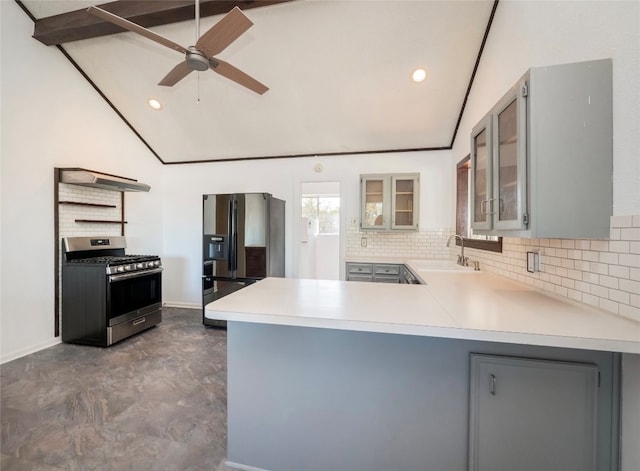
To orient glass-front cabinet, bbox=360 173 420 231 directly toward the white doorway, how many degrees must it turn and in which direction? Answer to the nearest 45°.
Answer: approximately 135° to its right

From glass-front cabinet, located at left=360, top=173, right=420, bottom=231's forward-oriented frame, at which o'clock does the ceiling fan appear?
The ceiling fan is roughly at 1 o'clock from the glass-front cabinet.

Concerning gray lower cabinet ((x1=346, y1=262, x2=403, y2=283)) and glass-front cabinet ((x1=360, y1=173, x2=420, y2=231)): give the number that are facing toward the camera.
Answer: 2

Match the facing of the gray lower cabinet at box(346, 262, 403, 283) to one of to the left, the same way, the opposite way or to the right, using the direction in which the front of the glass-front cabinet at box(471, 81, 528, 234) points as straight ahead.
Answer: to the left

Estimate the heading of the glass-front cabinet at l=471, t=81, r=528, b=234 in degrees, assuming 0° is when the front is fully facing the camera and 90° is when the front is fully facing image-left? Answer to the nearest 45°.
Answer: approximately 45°

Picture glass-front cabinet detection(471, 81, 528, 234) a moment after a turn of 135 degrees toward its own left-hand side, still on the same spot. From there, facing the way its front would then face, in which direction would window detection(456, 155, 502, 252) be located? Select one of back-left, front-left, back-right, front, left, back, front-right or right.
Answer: left

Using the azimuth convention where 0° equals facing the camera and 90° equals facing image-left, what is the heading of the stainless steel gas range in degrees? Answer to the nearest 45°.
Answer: approximately 315°

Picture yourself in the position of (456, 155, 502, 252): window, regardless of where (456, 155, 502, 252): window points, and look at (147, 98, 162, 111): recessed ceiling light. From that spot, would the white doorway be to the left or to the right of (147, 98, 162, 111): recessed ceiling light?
right

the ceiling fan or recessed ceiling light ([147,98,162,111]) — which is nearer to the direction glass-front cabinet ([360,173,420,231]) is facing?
the ceiling fan

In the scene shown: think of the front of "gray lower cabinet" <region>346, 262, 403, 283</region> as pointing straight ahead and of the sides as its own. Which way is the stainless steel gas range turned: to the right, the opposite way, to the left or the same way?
to the left

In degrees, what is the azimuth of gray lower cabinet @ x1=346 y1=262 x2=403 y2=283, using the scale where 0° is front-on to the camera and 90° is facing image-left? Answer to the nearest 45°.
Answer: approximately 0°

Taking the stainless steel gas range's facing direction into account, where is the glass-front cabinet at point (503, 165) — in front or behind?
in front

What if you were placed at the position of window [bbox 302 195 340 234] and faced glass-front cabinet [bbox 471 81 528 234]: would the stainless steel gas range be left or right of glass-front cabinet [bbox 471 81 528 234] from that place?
right

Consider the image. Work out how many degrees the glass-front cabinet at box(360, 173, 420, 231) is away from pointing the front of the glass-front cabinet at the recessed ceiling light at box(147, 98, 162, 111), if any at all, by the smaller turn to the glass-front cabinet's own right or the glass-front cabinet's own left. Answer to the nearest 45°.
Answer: approximately 90° to the glass-front cabinet's own right
